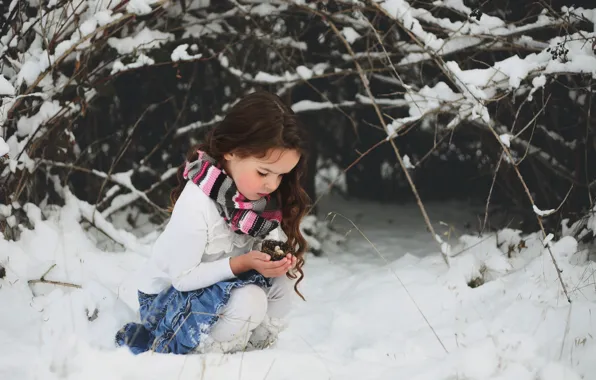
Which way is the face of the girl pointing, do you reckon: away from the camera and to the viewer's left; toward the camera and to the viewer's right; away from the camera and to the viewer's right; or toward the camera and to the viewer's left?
toward the camera and to the viewer's right

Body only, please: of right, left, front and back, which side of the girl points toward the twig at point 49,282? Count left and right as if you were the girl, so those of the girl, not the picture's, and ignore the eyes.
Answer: back

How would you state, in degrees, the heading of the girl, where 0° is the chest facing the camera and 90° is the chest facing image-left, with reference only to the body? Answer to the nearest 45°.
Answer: approximately 315°
